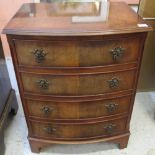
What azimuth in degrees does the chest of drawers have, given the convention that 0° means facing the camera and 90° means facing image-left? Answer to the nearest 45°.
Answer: approximately 0°
